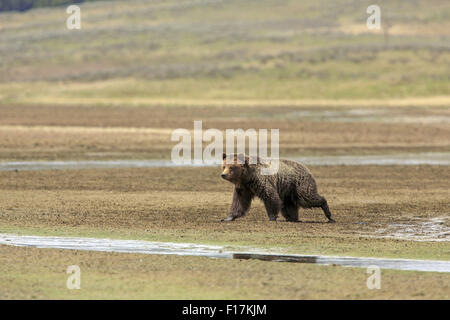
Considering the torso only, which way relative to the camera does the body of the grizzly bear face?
to the viewer's left
